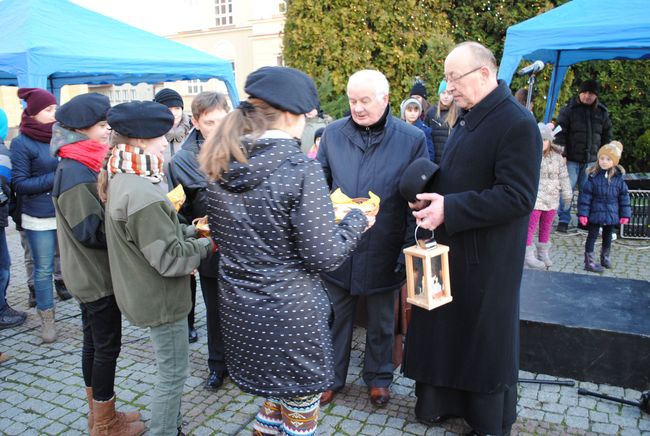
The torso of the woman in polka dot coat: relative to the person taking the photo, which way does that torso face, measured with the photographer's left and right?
facing away from the viewer and to the right of the viewer

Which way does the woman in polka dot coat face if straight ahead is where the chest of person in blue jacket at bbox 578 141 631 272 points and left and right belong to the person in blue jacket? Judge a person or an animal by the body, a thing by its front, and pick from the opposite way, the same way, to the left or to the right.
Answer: the opposite way

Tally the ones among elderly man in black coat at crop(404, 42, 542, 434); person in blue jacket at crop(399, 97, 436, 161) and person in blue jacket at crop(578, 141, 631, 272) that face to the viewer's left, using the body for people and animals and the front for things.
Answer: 1

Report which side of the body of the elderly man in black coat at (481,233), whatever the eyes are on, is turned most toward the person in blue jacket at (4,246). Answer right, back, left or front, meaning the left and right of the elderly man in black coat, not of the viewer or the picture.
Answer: front

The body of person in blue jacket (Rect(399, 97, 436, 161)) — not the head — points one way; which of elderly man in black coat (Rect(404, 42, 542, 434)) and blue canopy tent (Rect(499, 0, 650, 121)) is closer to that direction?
the elderly man in black coat

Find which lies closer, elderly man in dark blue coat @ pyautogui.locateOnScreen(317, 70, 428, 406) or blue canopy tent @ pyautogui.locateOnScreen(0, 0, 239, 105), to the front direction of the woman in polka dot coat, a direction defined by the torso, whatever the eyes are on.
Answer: the elderly man in dark blue coat

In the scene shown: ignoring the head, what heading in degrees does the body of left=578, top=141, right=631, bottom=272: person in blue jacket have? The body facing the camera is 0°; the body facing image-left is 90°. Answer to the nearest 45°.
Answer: approximately 0°

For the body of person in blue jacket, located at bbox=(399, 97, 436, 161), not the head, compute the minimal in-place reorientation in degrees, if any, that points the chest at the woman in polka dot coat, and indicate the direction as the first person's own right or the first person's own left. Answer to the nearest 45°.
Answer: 0° — they already face them

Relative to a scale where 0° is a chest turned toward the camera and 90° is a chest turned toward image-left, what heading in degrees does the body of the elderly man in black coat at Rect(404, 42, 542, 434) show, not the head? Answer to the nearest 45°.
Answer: approximately 90°

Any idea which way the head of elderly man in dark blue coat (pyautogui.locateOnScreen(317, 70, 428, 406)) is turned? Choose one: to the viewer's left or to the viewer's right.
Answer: to the viewer's left
